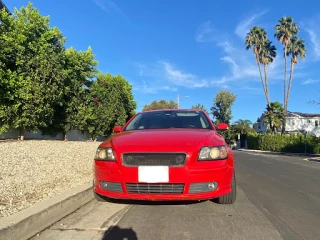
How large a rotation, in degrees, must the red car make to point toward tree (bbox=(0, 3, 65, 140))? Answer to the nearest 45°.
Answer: approximately 135° to its right

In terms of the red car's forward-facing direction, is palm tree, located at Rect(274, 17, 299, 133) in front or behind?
behind

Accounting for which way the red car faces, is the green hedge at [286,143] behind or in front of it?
behind

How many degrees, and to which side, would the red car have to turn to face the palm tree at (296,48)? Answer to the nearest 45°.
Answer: approximately 135° to its left

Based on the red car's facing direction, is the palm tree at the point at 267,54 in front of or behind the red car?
behind

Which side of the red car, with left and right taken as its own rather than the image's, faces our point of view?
front
